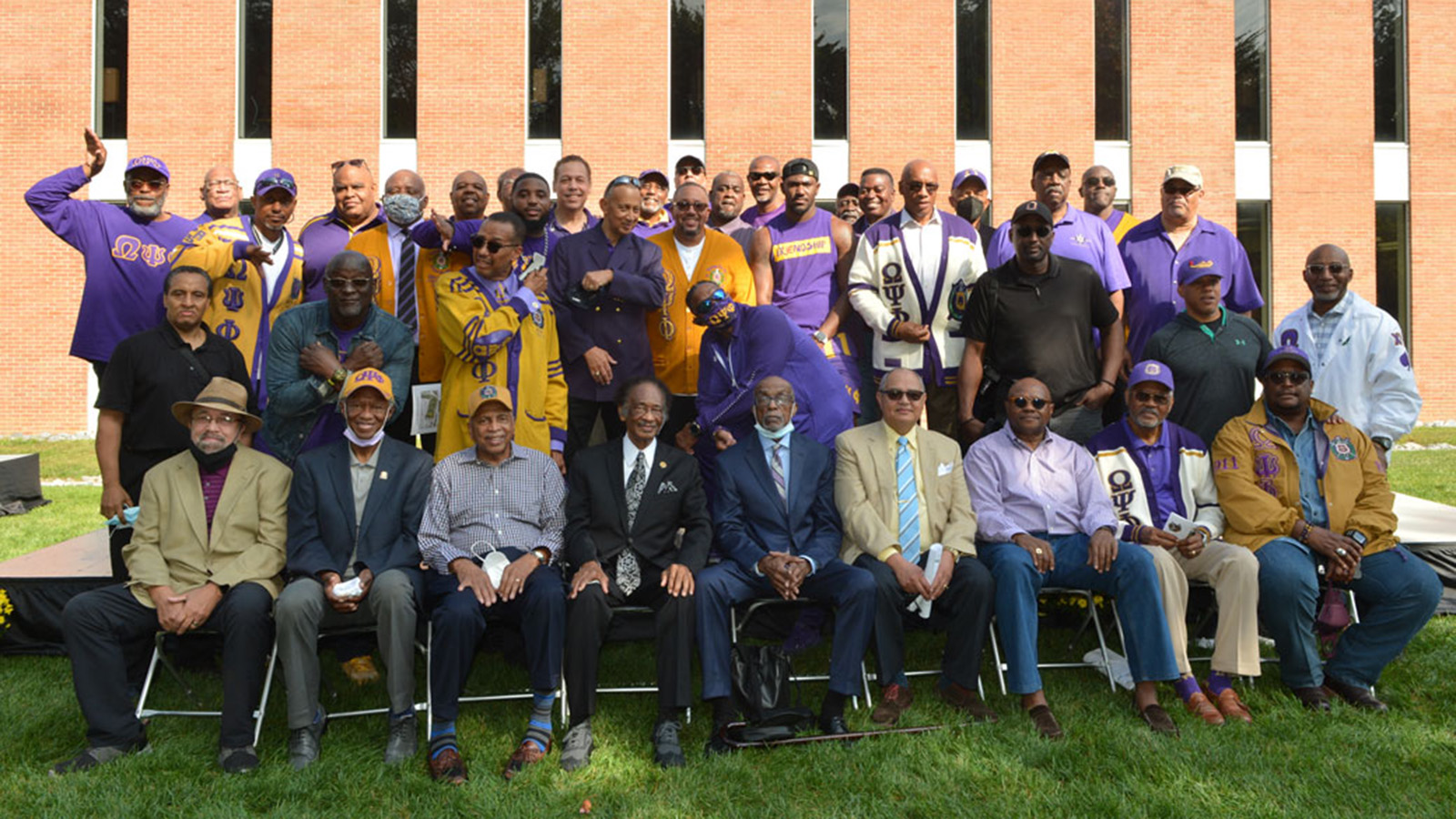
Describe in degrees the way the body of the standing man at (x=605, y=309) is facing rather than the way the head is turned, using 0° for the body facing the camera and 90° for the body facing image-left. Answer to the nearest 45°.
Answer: approximately 0°

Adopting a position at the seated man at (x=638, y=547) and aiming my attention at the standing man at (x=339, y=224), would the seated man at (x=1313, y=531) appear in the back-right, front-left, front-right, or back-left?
back-right

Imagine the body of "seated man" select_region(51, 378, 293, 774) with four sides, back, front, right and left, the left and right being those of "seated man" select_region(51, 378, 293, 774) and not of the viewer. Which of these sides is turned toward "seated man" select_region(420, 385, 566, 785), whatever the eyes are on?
left
